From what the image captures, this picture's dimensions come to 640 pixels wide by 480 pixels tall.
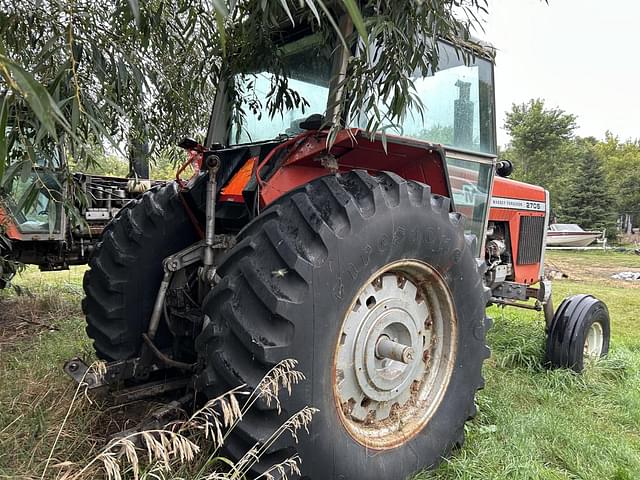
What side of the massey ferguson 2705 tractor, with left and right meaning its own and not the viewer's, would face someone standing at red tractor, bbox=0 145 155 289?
left

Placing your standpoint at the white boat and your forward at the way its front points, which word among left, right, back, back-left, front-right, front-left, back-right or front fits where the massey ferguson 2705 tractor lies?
right

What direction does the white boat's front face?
to the viewer's right

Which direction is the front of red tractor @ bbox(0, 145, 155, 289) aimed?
to the viewer's right

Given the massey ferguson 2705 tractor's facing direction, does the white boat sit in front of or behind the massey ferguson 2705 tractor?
in front

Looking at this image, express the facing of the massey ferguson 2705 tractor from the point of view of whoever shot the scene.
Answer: facing away from the viewer and to the right of the viewer

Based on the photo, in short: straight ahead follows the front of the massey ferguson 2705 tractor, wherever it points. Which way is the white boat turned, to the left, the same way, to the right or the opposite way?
to the right
